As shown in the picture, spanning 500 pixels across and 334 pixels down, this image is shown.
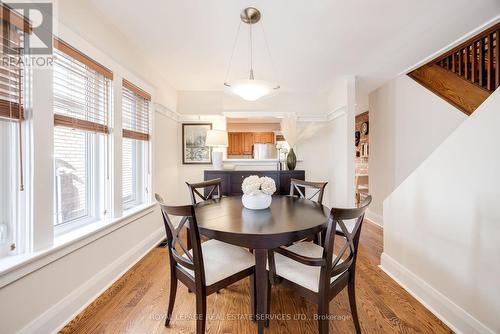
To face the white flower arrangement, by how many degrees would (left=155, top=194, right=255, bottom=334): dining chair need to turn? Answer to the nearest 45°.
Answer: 0° — it already faces it

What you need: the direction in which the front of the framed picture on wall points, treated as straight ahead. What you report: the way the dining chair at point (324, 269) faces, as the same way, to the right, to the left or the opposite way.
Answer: the opposite way

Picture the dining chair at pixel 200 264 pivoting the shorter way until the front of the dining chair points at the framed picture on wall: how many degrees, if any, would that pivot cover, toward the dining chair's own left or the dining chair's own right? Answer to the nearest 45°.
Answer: approximately 45° to the dining chair's own left

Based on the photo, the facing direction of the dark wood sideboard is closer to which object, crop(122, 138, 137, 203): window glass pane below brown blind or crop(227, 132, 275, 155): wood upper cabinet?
the window glass pane below brown blind

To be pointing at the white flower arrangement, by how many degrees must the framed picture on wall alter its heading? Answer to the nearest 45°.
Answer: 0° — it already faces it

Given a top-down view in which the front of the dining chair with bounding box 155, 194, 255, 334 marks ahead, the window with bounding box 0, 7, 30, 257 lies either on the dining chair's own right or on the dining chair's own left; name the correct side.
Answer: on the dining chair's own left

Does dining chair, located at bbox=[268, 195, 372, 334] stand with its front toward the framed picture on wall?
yes

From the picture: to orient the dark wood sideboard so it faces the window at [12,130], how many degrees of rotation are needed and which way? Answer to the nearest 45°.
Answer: approximately 45° to its right

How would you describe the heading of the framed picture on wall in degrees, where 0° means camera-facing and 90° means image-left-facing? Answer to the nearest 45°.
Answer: approximately 0°

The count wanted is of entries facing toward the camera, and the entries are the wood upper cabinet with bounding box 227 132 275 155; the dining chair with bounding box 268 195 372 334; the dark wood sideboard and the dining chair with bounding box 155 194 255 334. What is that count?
2
